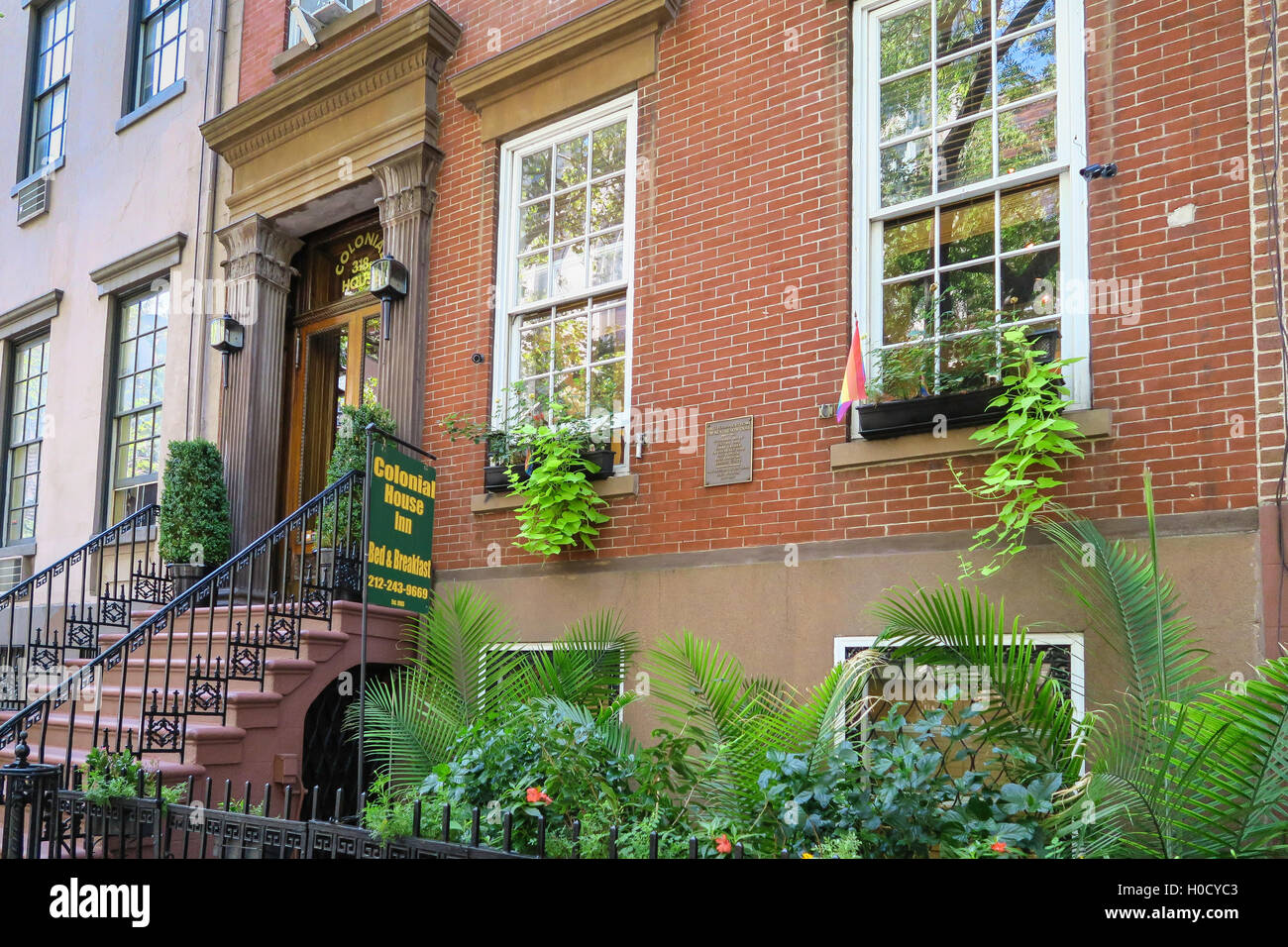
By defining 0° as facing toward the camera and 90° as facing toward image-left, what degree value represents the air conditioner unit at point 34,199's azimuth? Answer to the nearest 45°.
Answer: approximately 45°

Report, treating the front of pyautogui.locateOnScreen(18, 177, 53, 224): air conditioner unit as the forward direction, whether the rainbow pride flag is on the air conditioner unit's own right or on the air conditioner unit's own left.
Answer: on the air conditioner unit's own left

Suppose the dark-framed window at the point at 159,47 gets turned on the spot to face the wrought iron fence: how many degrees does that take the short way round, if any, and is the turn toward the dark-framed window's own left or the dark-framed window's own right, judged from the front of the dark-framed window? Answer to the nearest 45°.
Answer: approximately 45° to the dark-framed window's own left

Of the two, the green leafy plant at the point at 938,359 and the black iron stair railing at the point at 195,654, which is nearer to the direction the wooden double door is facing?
the black iron stair railing

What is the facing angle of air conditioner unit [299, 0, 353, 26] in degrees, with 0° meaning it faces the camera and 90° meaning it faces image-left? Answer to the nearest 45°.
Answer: approximately 45°

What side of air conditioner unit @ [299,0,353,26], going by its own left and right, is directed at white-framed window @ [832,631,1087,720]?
left
